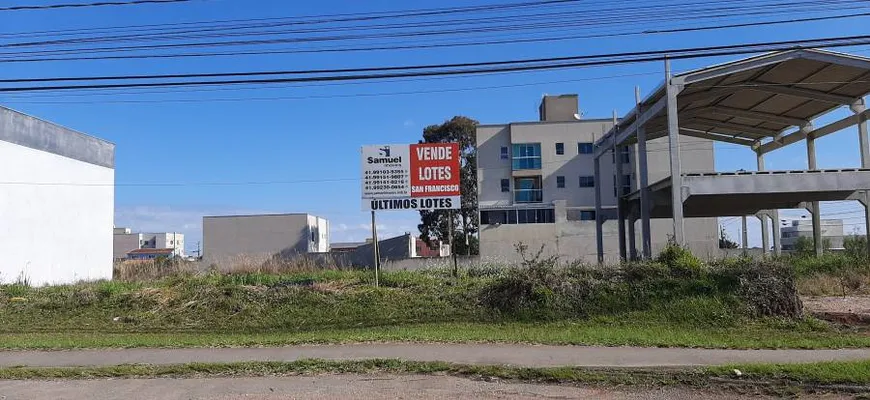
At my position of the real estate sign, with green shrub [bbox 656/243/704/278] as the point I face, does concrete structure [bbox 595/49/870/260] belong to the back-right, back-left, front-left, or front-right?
front-left

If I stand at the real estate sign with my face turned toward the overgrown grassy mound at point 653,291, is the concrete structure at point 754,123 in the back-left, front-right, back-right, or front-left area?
front-left

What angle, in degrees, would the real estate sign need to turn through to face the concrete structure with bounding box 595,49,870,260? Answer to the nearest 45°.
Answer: approximately 135° to its left

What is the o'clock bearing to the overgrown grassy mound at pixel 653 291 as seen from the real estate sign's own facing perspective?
The overgrown grassy mound is roughly at 10 o'clock from the real estate sign.

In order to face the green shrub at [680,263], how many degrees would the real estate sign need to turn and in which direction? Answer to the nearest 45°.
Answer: approximately 90° to its left

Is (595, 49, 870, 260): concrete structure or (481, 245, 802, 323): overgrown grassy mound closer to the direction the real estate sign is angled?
the overgrown grassy mound

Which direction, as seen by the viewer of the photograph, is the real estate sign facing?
facing the viewer
